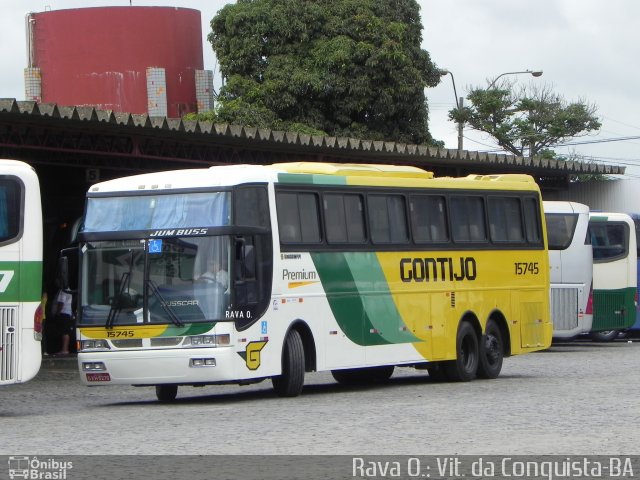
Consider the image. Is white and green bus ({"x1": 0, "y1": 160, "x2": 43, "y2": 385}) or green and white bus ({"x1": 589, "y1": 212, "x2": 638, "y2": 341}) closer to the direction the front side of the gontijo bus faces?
the white and green bus

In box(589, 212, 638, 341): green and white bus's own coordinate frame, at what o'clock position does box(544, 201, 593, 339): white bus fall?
The white bus is roughly at 10 o'clock from the green and white bus.

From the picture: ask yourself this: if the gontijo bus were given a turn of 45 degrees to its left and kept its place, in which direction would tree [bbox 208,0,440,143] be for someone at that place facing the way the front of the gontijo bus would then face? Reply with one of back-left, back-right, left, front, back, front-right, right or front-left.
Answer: back

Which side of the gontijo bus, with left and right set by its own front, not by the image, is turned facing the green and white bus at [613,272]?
back

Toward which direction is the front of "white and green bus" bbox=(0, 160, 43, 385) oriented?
to the viewer's left

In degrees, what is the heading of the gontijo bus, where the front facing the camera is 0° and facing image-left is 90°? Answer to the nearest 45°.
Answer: approximately 45°

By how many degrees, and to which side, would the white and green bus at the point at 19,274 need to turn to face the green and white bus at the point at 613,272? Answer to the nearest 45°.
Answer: approximately 135° to its right
